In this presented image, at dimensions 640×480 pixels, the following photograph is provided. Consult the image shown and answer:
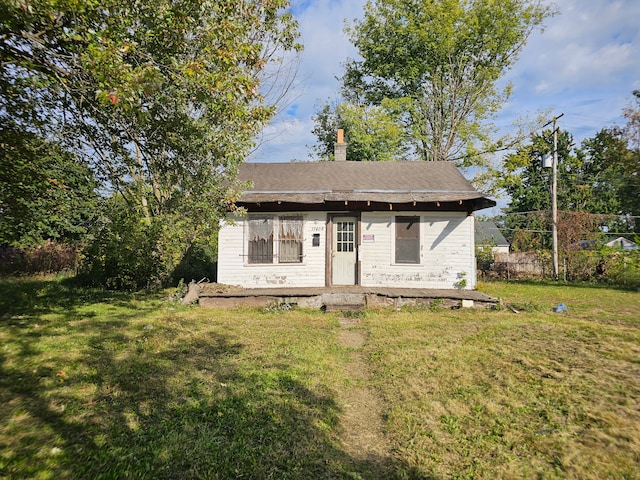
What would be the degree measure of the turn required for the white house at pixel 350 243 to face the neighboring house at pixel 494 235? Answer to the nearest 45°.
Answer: approximately 135° to its left

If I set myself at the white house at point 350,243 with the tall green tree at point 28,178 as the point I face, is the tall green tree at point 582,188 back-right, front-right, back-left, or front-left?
back-right

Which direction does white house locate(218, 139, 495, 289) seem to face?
toward the camera

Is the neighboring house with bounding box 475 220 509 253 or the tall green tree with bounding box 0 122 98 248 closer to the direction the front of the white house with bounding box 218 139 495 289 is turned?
the tall green tree

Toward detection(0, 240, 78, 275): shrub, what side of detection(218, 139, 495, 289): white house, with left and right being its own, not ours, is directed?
right

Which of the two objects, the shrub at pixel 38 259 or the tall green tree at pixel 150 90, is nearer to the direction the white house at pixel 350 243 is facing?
the tall green tree

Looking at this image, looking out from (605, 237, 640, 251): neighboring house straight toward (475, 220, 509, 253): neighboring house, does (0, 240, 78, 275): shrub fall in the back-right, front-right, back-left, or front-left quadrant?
front-left

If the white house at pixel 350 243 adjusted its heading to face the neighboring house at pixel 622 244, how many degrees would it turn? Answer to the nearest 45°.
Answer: approximately 135° to its left

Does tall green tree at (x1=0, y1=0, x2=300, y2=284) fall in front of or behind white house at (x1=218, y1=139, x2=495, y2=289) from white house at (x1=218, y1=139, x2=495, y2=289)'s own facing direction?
in front

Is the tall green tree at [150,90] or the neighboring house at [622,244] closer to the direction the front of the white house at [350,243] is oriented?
the tall green tree

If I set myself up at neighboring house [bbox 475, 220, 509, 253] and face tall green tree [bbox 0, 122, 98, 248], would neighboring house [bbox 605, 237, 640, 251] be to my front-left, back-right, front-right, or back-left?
back-right

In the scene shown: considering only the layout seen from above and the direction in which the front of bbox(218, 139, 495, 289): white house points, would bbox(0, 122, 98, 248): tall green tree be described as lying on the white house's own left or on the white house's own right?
on the white house's own right
